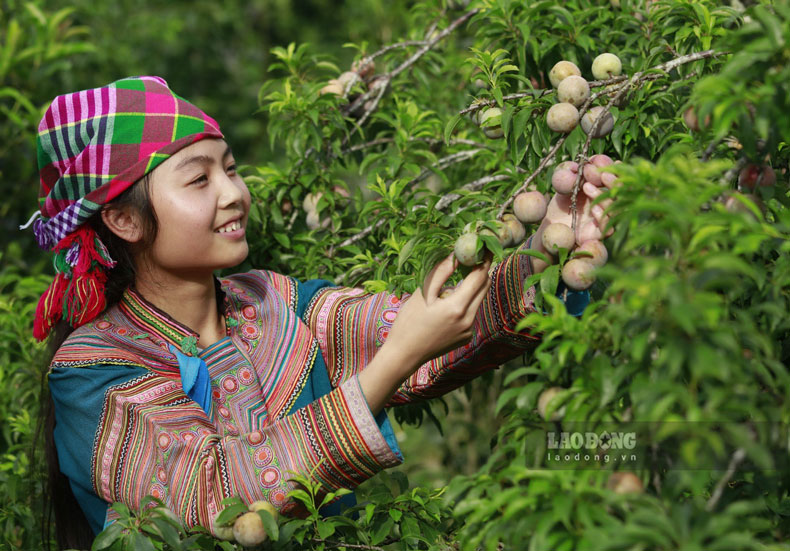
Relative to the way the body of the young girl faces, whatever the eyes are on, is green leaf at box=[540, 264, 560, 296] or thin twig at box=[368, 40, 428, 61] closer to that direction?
the green leaf

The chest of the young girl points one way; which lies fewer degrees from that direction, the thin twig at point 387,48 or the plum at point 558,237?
the plum

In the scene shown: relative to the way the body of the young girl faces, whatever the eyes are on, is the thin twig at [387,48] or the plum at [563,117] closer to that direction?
the plum

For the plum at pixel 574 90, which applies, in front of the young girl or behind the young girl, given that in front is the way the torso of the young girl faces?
in front

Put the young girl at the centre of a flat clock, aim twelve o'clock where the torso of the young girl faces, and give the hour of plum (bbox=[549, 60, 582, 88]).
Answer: The plum is roughly at 11 o'clock from the young girl.

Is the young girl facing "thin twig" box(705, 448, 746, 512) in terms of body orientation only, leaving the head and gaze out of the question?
yes

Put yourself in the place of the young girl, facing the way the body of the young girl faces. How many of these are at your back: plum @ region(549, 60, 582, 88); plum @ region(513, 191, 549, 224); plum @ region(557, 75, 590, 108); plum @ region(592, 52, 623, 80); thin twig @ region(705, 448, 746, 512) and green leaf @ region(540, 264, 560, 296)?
0

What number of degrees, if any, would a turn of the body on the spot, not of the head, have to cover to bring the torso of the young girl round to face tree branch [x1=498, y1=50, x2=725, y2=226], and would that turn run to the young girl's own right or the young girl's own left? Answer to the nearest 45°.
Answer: approximately 45° to the young girl's own left

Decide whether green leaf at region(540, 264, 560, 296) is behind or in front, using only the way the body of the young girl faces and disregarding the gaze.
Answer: in front

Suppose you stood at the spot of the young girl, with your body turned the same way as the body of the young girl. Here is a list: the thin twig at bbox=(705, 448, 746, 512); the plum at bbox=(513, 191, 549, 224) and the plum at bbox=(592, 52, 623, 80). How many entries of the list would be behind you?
0

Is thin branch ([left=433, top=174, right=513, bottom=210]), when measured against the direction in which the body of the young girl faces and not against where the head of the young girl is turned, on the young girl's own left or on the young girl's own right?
on the young girl's own left

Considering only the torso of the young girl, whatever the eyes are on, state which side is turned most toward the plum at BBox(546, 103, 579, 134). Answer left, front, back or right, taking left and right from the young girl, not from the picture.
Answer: front

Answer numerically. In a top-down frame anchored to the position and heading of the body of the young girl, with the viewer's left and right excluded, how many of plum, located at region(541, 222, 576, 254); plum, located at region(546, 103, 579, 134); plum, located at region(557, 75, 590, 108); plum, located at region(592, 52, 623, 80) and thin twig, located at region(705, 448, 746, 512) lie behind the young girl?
0
